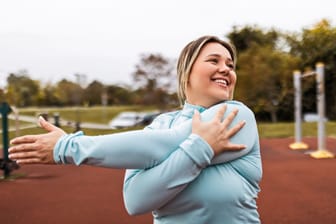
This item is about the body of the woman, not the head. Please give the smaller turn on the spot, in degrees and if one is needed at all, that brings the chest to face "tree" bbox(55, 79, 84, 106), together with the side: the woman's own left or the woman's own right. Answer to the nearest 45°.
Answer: approximately 180°

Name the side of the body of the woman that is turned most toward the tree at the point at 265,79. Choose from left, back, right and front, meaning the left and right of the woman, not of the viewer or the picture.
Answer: back

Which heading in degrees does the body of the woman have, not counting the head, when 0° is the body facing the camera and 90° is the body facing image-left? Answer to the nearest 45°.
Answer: approximately 0°

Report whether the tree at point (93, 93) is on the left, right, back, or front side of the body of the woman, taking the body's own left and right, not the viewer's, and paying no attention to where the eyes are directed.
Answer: back

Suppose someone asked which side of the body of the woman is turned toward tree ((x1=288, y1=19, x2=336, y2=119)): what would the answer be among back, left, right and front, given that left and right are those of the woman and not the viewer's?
back

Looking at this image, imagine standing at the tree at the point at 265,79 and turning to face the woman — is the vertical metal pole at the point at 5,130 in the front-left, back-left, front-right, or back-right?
front-right

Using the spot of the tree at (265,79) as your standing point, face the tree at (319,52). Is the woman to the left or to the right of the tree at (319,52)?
right

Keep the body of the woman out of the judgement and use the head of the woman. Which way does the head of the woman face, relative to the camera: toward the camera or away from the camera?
toward the camera

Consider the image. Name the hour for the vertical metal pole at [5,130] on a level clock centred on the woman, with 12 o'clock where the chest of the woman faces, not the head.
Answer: The vertical metal pole is roughly at 5 o'clock from the woman.
